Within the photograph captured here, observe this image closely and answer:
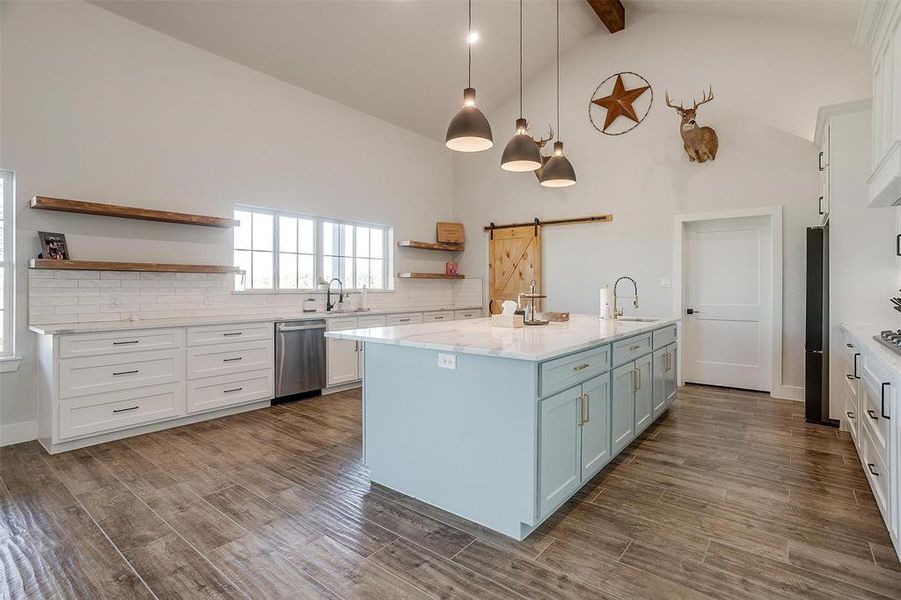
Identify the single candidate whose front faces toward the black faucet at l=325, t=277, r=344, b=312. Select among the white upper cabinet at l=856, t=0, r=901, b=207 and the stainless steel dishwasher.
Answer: the white upper cabinet

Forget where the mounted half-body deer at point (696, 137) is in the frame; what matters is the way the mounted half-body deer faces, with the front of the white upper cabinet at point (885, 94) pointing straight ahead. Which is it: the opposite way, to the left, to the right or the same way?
to the left

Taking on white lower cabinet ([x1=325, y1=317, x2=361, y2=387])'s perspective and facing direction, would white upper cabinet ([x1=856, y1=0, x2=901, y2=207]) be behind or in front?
in front

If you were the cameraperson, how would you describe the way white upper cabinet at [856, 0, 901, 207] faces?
facing to the left of the viewer

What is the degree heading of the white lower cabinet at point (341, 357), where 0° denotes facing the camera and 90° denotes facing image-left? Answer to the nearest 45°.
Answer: approximately 315°

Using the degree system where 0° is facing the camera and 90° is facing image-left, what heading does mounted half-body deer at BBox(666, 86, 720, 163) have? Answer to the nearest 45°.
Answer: approximately 0°

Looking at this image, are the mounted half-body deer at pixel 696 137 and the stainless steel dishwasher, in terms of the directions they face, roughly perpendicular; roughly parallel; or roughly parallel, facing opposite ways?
roughly perpendicular

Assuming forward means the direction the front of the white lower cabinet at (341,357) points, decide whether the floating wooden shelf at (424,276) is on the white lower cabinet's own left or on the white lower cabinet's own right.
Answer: on the white lower cabinet's own left

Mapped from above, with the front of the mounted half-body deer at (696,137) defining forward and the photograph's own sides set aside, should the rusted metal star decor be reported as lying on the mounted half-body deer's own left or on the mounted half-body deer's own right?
on the mounted half-body deer's own right

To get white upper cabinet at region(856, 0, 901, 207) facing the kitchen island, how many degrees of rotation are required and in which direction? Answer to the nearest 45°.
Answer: approximately 45° to its left
